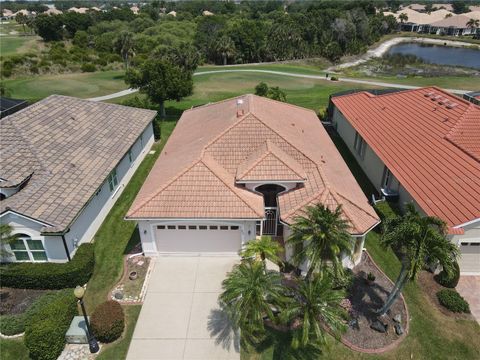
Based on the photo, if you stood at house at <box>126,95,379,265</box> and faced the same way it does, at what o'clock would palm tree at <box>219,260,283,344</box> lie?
The palm tree is roughly at 12 o'clock from the house.

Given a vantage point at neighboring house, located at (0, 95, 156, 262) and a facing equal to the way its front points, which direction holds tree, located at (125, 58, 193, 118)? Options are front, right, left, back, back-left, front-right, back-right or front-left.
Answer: back

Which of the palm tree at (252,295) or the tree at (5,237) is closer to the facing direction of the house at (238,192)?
the palm tree

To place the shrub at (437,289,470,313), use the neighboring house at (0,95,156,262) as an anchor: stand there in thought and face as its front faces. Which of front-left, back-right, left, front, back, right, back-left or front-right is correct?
left

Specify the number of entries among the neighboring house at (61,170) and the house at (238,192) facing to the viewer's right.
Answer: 0

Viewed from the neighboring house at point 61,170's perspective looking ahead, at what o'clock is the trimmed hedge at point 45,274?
The trimmed hedge is roughly at 11 o'clock from the neighboring house.

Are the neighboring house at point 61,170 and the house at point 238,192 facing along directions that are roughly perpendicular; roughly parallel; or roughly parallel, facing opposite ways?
roughly parallel

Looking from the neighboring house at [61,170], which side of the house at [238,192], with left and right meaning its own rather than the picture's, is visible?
right

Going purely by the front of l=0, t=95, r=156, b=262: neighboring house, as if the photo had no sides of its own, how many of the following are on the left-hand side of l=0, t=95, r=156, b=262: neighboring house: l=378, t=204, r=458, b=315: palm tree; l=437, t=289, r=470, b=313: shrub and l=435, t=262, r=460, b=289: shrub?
3

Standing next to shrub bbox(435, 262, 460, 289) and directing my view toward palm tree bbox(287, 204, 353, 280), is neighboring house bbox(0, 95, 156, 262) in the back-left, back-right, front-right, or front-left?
front-right

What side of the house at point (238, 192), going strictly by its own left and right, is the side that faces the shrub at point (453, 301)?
left

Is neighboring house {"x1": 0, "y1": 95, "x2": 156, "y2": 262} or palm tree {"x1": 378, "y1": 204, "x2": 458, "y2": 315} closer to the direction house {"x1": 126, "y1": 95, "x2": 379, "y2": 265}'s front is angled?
the palm tree

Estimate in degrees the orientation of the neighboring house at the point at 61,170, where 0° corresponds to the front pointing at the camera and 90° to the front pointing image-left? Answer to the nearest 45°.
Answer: approximately 45°

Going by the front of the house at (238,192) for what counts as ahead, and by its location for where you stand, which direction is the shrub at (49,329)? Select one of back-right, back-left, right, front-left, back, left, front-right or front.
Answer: front-right

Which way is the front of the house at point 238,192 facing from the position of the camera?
facing the viewer

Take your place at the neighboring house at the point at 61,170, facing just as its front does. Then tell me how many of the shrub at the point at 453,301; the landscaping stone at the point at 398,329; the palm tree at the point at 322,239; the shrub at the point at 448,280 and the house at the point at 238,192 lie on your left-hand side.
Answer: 5
